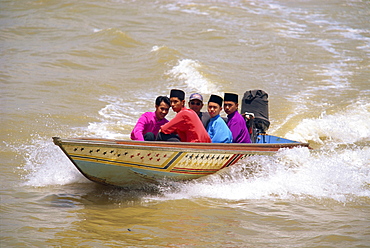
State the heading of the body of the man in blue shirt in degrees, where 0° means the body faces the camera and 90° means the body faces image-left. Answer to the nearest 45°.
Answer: approximately 45°

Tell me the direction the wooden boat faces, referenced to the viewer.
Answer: facing to the left of the viewer

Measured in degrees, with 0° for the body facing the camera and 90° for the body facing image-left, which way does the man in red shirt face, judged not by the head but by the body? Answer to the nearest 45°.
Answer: approximately 90°

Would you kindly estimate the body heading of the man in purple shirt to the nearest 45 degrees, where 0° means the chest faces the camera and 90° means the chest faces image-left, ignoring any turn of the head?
approximately 45°
